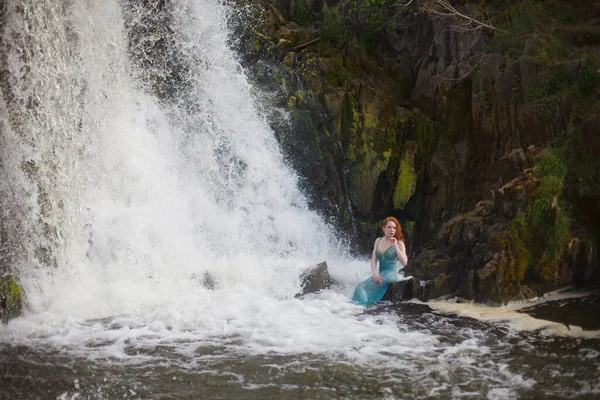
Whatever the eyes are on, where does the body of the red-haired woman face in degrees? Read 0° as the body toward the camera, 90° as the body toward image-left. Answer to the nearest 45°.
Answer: approximately 45°

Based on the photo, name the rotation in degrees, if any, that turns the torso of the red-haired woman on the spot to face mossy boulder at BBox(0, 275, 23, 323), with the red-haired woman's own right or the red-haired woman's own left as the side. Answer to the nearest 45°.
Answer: approximately 45° to the red-haired woman's own right

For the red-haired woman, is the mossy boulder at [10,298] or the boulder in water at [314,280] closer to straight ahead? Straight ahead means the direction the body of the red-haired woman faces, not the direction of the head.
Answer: the mossy boulder

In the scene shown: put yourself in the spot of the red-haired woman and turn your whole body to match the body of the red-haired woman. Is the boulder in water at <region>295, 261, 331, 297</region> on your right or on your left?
on your right
